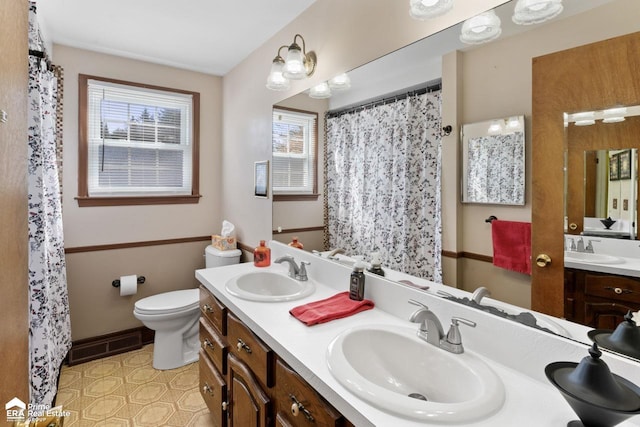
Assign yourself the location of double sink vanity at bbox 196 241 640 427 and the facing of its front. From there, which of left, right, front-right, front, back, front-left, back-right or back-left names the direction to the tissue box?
right

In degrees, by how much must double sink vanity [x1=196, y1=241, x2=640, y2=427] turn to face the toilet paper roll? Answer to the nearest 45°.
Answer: approximately 90° to its right

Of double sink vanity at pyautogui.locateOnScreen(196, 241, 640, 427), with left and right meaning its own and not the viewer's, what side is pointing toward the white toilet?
right

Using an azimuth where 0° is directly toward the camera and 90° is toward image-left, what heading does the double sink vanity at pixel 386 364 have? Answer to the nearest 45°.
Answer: approximately 45°

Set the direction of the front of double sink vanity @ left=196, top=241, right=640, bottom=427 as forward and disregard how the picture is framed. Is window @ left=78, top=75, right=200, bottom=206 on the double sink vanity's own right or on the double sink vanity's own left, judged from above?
on the double sink vanity's own right
